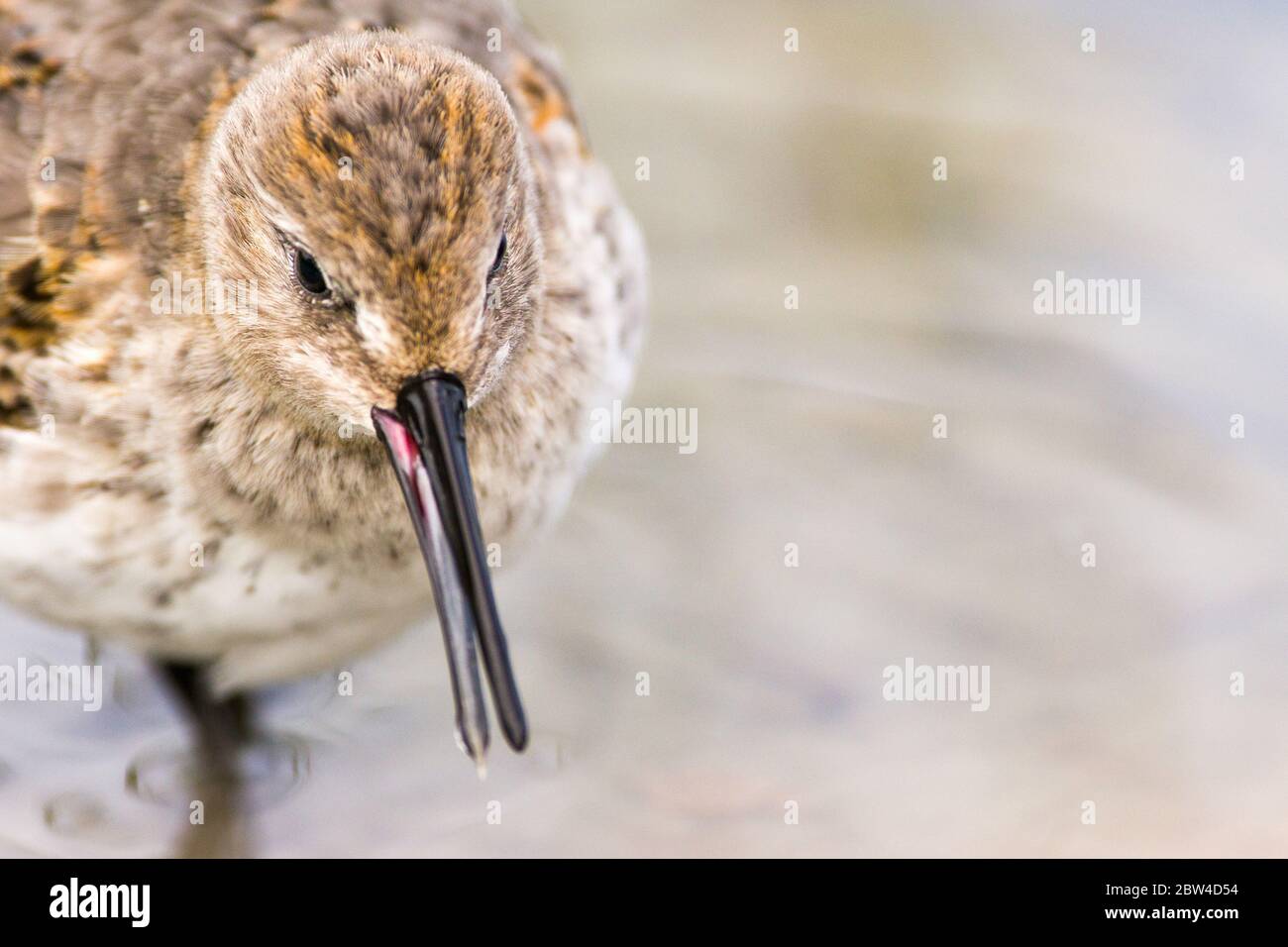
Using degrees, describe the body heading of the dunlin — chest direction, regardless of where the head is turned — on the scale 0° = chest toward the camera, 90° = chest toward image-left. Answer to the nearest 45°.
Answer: approximately 315°
